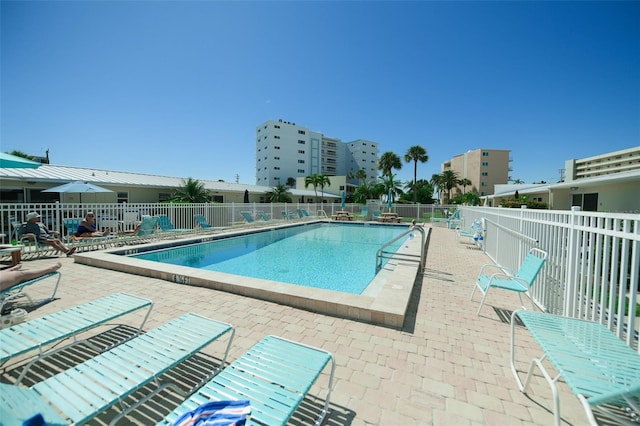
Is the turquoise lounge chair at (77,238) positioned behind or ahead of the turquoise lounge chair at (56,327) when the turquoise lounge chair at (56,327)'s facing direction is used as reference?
ahead

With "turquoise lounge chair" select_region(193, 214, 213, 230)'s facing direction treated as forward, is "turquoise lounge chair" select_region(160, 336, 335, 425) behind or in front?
in front

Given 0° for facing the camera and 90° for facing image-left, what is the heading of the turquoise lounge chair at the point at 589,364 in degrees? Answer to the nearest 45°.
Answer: approximately 135°

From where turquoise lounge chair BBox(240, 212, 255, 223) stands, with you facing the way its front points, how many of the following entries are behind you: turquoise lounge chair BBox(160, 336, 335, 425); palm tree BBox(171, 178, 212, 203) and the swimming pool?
1

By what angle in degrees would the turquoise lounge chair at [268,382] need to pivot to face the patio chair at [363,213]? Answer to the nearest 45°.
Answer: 0° — it already faces it

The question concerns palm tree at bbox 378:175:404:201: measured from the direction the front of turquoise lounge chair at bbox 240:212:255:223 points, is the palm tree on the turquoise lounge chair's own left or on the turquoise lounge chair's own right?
on the turquoise lounge chair's own left

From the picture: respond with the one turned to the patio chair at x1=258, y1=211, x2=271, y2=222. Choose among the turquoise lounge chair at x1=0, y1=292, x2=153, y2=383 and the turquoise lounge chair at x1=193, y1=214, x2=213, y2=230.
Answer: the turquoise lounge chair at x1=0, y1=292, x2=153, y2=383
